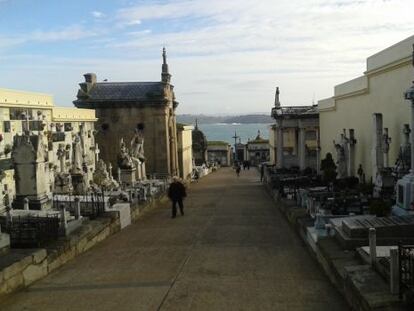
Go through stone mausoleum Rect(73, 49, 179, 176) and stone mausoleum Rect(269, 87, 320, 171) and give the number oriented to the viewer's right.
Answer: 1

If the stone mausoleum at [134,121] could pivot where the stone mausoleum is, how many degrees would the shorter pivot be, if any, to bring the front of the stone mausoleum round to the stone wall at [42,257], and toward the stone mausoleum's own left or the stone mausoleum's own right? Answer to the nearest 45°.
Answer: approximately 90° to the stone mausoleum's own right

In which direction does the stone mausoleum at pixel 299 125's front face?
to the viewer's left

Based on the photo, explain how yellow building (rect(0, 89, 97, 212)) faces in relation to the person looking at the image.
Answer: facing the viewer and to the right of the viewer

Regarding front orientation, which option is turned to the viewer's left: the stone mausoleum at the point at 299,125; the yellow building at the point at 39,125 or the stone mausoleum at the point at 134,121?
the stone mausoleum at the point at 299,125

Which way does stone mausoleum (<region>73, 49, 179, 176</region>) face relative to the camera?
to the viewer's right

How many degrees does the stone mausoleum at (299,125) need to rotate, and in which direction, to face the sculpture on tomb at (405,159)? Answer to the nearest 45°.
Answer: approximately 90° to its left

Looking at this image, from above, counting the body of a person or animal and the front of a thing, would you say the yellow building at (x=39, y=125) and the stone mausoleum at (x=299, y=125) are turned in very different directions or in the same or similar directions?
very different directions

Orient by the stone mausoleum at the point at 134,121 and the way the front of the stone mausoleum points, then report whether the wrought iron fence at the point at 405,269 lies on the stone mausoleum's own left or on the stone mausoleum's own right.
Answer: on the stone mausoleum's own right

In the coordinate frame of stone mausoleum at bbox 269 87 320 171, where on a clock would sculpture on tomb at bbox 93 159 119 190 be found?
The sculpture on tomb is roughly at 10 o'clock from the stone mausoleum.

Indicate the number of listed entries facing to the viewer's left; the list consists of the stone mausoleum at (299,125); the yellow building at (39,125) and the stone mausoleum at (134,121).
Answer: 1

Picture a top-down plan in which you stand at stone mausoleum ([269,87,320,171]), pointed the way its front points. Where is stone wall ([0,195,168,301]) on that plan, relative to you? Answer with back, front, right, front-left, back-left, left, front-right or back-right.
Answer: left

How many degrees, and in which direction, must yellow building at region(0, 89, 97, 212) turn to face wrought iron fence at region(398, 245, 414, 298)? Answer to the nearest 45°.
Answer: approximately 45° to its right
